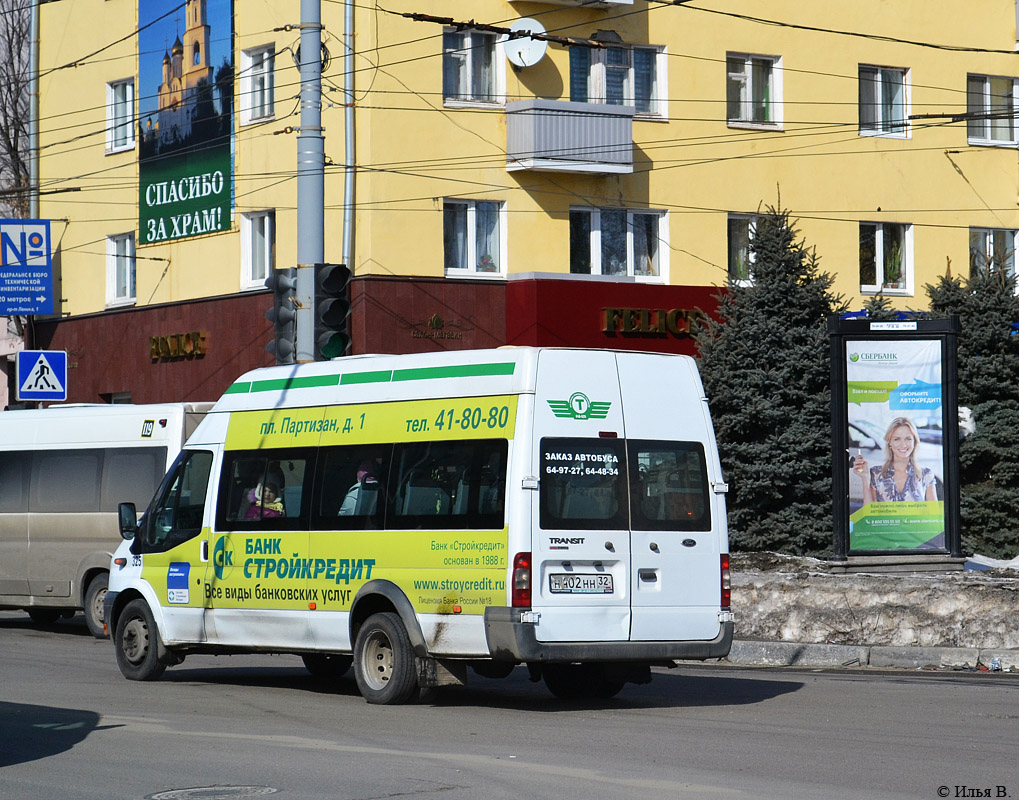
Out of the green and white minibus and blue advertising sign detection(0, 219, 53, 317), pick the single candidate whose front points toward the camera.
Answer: the blue advertising sign

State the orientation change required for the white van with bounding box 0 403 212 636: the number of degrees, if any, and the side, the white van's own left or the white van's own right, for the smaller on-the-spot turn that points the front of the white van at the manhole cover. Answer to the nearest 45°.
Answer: approximately 135° to the white van's own left

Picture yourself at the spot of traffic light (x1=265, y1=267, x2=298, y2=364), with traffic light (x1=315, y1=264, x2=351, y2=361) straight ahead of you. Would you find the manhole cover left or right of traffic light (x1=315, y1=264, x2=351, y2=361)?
right

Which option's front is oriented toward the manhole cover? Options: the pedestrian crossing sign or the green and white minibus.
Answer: the pedestrian crossing sign

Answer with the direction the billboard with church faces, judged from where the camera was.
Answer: facing the viewer and to the left of the viewer

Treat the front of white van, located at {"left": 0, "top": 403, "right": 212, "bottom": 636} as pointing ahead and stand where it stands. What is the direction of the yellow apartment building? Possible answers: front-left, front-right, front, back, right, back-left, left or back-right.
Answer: right

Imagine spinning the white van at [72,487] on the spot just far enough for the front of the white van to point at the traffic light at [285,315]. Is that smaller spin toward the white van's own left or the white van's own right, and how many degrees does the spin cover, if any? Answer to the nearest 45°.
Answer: approximately 180°

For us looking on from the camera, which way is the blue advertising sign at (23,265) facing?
facing the viewer

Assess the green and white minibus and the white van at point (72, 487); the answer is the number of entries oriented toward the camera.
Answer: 0

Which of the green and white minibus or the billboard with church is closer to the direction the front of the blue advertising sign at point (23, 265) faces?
the green and white minibus

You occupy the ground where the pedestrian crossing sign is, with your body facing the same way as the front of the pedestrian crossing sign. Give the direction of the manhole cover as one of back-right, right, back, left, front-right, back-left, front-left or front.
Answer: front

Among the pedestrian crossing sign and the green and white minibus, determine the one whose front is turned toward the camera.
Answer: the pedestrian crossing sign

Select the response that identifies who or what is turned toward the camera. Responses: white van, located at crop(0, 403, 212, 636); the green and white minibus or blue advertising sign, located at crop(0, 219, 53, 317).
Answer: the blue advertising sign

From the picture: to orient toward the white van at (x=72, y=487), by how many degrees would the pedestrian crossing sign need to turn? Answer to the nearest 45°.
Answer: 0° — it already faces it

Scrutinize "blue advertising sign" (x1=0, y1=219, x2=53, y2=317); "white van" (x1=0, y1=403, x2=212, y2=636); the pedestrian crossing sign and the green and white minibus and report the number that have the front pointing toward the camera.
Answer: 2

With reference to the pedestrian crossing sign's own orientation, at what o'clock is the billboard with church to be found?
The billboard with church is roughly at 7 o'clock from the pedestrian crossing sign.
